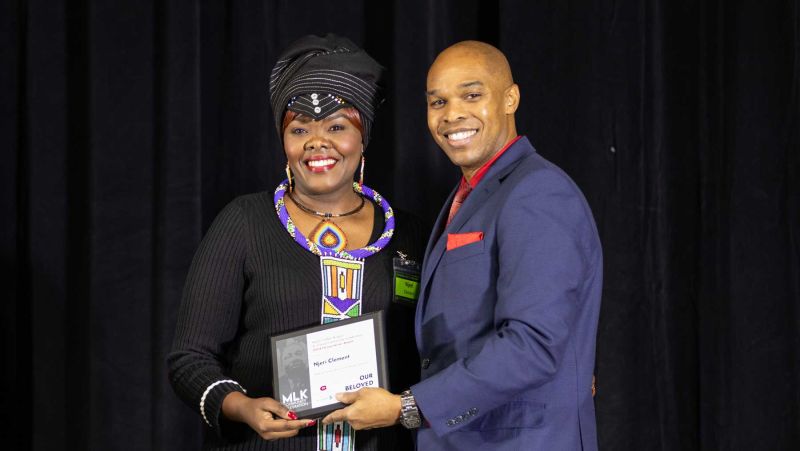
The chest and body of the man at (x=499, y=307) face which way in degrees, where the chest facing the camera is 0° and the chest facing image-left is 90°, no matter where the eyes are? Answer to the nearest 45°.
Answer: approximately 45°

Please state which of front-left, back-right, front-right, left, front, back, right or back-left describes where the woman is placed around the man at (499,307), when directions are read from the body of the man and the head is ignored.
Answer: right
